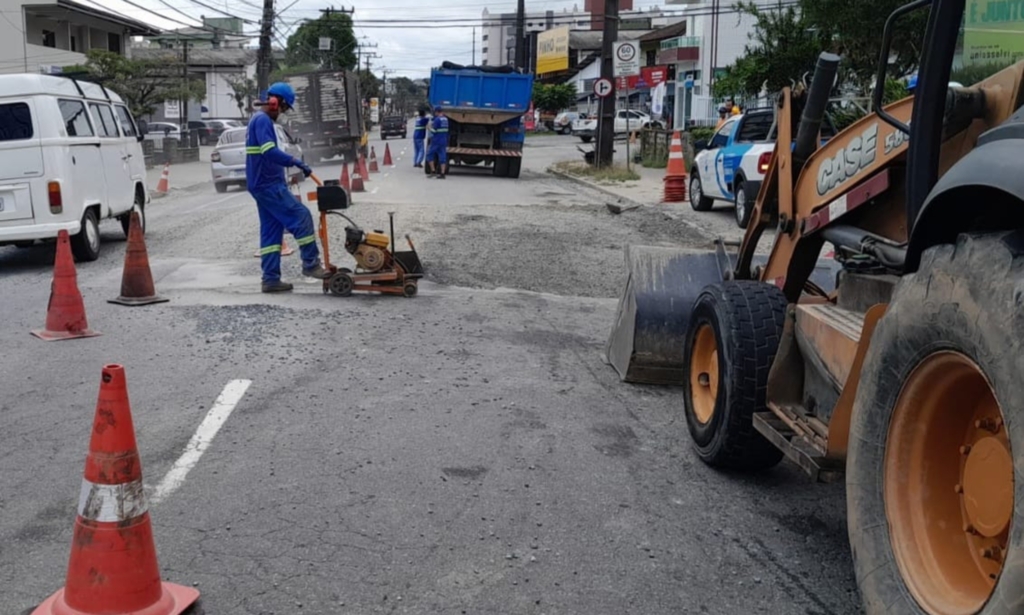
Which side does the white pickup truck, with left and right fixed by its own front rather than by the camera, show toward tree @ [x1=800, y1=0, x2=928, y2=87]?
right

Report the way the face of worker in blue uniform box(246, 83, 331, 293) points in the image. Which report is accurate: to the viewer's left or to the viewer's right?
to the viewer's right

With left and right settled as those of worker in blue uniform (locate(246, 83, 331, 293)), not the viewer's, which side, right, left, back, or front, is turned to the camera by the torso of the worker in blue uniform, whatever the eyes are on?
right

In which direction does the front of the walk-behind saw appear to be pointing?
to the viewer's right

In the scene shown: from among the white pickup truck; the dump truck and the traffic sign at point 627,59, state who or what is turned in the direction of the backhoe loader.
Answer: the traffic sign

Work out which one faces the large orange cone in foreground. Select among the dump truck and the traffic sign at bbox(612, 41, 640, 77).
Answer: the traffic sign

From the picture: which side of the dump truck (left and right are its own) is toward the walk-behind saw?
back

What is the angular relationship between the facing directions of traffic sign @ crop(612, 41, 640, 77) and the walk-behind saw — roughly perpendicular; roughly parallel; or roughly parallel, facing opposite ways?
roughly perpendicular

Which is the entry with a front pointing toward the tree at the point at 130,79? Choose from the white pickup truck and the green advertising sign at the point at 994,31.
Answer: the white pickup truck

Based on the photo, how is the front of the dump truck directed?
away from the camera

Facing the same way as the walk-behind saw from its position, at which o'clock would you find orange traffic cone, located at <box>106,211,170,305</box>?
The orange traffic cone is roughly at 6 o'clock from the walk-behind saw.

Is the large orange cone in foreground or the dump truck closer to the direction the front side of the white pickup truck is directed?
the dump truck
